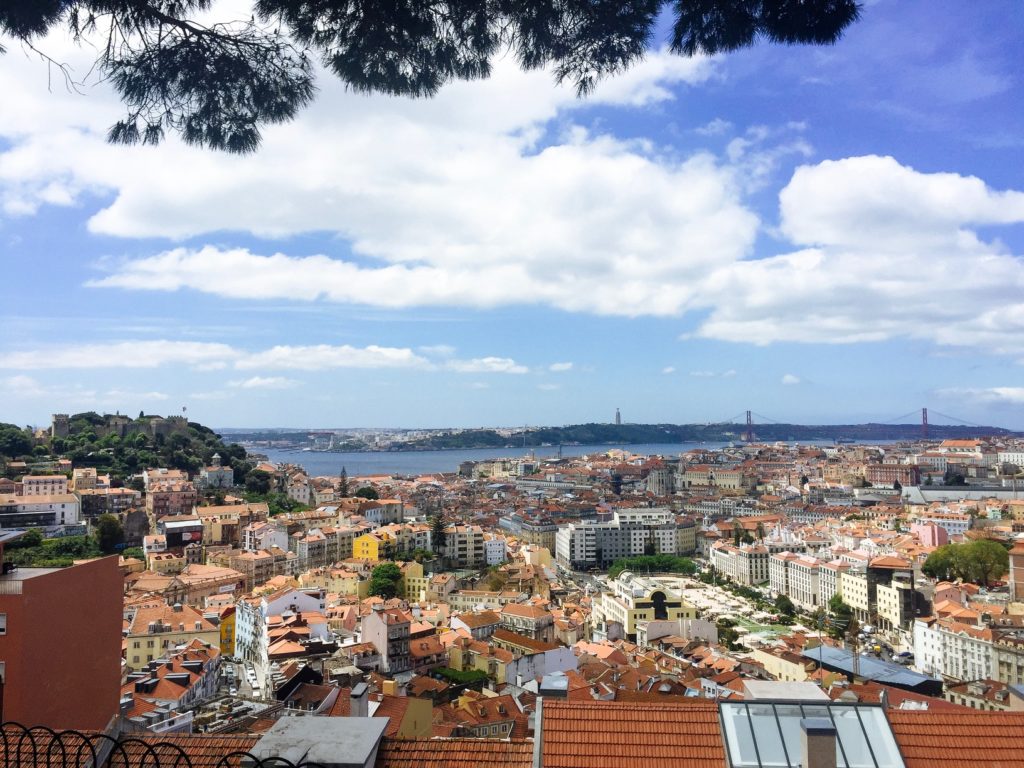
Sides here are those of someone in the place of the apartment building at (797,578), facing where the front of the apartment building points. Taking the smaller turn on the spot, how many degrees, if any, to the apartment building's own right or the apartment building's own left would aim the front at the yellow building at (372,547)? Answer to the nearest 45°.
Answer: approximately 45° to the apartment building's own right

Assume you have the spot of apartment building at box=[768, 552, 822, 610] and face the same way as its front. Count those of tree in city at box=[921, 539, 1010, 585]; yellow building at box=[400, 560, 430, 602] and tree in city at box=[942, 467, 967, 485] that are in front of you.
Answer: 1

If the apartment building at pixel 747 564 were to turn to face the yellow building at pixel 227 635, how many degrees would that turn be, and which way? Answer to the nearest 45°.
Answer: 0° — it already faces it

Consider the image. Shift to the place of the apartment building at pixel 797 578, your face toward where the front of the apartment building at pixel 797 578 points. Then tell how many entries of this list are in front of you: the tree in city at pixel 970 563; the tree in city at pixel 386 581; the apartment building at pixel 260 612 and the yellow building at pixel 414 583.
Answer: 3

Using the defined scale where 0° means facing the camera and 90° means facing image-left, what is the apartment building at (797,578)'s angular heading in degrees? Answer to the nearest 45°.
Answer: approximately 45°

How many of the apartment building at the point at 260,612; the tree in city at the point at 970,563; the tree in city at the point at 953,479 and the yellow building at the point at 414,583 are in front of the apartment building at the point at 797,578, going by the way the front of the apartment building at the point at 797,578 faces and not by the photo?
2

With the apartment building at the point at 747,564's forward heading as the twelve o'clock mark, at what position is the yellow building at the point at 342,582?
The yellow building is roughly at 12 o'clock from the apartment building.

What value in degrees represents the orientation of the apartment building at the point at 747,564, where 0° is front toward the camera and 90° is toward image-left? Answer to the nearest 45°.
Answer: approximately 45°

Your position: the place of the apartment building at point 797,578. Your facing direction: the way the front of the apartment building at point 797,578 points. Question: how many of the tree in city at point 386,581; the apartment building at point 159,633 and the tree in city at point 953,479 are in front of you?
2
